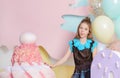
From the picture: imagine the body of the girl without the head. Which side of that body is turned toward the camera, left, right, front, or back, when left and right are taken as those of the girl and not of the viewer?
front

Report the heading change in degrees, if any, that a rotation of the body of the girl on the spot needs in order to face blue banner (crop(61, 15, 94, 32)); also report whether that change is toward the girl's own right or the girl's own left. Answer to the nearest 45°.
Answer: approximately 180°
